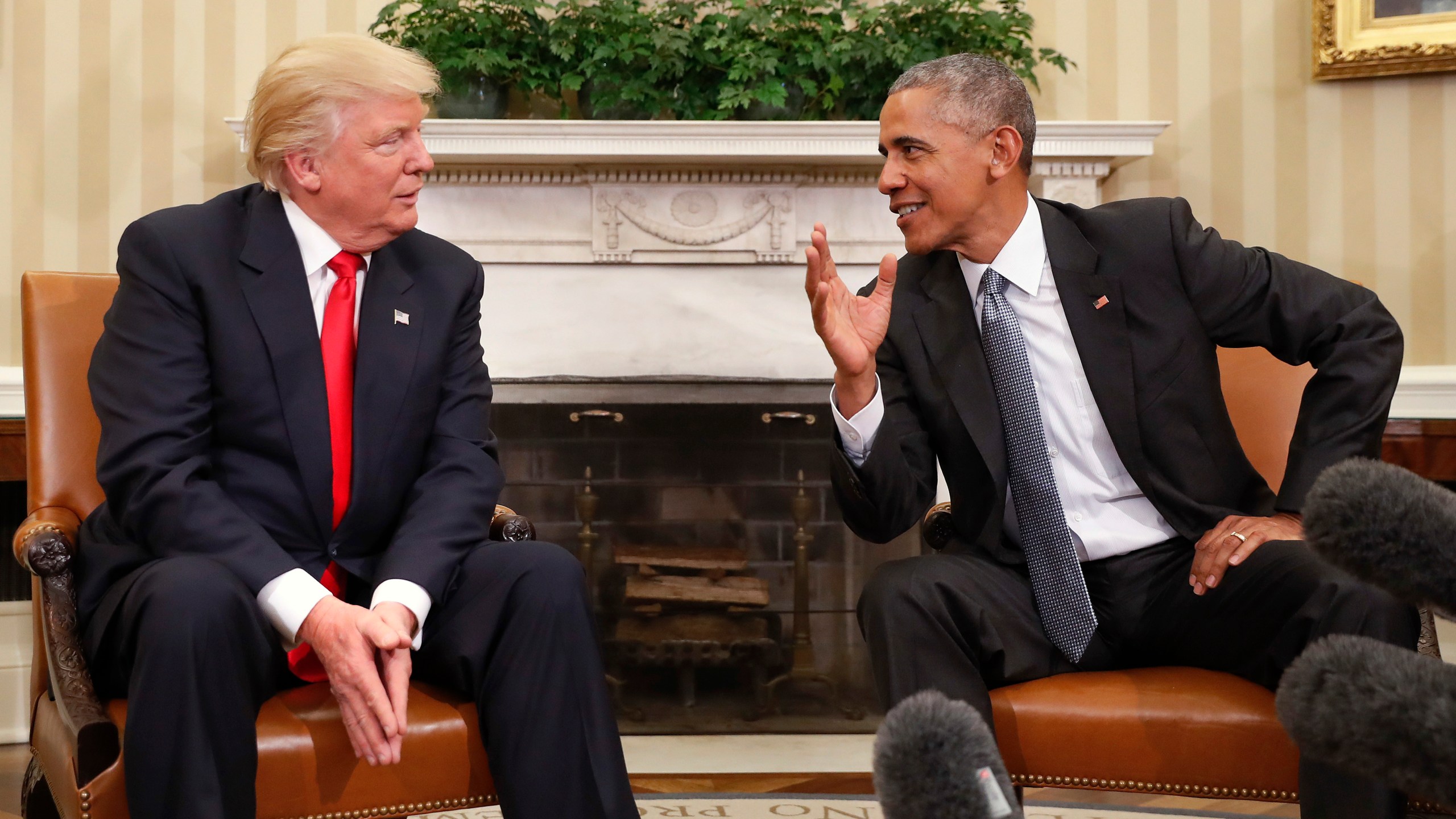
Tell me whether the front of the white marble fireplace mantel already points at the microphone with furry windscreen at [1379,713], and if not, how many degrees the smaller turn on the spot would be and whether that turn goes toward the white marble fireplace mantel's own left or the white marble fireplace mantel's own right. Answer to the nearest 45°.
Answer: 0° — it already faces it

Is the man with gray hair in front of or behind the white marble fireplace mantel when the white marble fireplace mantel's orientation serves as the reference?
in front

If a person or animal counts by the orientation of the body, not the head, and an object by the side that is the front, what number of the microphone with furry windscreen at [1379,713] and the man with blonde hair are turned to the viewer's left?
1

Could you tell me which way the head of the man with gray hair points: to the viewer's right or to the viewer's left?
to the viewer's left

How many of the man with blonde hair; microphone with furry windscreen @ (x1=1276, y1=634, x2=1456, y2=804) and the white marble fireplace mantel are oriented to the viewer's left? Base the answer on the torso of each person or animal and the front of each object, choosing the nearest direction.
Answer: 1

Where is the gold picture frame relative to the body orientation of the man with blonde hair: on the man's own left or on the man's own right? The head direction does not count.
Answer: on the man's own left

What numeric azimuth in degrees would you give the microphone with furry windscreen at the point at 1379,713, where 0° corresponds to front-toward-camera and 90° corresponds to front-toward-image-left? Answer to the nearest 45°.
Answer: approximately 90°

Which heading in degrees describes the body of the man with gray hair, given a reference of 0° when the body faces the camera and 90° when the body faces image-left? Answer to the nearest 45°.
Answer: approximately 45°

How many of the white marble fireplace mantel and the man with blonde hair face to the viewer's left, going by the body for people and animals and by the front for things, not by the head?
0

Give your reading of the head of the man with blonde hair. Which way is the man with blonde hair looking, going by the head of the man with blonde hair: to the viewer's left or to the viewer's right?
to the viewer's right

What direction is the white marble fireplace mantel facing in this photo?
toward the camera

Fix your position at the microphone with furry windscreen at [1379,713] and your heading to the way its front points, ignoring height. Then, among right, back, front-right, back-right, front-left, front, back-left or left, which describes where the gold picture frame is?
right

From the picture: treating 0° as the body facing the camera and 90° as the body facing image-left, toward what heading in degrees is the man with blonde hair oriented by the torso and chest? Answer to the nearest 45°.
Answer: approximately 315°
